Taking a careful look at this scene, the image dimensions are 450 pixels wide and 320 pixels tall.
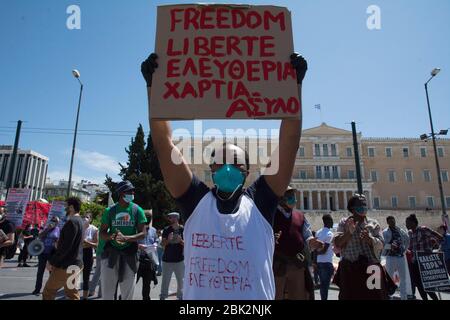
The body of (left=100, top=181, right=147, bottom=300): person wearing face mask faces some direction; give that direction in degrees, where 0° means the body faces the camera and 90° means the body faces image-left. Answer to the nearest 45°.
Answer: approximately 0°

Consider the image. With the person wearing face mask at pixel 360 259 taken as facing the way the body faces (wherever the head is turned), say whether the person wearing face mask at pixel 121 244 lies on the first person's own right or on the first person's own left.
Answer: on the first person's own right

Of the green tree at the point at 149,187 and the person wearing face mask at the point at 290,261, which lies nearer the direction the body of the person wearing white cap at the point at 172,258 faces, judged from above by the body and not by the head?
the person wearing face mask

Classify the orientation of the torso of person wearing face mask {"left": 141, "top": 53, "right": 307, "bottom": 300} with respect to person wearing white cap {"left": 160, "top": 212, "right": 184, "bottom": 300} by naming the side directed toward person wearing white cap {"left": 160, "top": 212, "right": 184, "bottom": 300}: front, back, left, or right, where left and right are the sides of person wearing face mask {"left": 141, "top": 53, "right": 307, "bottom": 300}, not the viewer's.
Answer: back

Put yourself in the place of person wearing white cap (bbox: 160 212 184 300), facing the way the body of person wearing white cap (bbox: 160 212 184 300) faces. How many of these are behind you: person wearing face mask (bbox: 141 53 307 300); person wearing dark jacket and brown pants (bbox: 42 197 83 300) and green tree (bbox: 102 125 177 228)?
1

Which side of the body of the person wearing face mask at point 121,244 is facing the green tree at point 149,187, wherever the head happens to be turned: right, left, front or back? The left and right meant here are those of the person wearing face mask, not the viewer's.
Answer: back

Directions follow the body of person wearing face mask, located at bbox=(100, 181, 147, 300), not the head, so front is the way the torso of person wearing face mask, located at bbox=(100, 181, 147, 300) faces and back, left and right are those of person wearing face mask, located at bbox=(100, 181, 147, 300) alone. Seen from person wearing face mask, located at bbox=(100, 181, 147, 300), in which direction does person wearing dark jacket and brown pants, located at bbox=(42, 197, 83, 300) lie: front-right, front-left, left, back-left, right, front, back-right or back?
back-right

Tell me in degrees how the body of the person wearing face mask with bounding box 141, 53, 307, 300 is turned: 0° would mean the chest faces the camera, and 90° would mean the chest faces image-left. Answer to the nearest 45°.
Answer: approximately 0°

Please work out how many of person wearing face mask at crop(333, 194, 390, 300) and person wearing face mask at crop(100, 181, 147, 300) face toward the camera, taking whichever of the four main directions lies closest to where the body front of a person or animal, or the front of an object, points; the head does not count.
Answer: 2

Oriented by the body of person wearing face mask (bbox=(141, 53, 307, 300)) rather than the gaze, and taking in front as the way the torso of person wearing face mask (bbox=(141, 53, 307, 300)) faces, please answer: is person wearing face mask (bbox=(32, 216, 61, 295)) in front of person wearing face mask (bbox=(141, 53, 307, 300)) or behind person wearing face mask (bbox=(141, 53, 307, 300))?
behind

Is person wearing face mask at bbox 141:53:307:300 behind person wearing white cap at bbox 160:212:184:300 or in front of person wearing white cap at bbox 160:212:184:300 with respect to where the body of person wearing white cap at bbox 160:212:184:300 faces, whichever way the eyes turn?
in front
